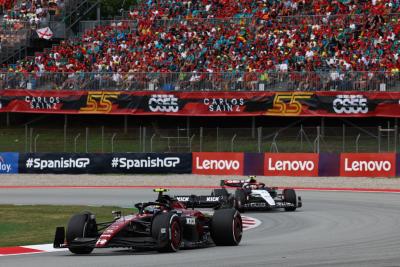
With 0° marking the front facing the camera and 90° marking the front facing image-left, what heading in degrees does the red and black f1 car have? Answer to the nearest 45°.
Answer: approximately 45°

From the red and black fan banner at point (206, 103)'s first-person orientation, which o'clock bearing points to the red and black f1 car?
The red and black f1 car is roughly at 12 o'clock from the red and black fan banner.

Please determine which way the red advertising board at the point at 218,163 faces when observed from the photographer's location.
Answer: facing the viewer

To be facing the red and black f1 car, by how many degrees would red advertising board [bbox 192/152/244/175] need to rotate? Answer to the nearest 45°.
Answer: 0° — it already faces it

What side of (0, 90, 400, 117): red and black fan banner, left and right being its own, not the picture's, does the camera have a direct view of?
front

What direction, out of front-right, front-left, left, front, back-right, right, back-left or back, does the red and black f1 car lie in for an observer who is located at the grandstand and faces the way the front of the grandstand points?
front

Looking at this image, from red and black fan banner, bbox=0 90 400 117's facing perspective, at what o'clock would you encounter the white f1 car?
The white f1 car is roughly at 12 o'clock from the red and black fan banner.

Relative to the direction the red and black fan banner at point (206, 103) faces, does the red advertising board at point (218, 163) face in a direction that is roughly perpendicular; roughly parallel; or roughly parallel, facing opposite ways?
roughly parallel

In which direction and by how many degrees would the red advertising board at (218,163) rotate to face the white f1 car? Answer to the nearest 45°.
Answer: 0° — it already faces it

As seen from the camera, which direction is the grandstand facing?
toward the camera

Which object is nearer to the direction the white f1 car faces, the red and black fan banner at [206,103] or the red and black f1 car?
the red and black f1 car
